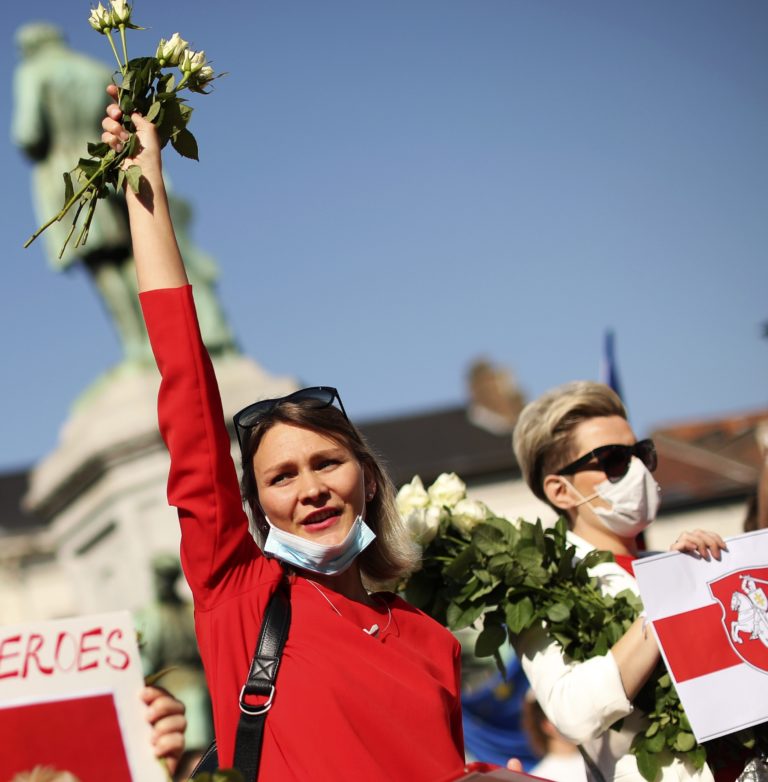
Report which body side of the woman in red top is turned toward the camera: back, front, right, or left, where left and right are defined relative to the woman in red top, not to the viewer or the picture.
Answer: front

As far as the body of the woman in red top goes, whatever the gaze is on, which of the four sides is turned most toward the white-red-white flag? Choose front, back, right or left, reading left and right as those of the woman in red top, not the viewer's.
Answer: left

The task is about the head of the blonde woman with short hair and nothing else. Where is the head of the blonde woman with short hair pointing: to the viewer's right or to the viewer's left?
to the viewer's right

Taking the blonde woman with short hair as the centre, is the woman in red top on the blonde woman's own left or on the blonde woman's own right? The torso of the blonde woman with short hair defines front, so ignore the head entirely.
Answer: on the blonde woman's own right

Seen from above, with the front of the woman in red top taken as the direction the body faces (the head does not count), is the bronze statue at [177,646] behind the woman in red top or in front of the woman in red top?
behind

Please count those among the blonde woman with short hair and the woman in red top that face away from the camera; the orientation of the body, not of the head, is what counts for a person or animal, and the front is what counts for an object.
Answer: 0

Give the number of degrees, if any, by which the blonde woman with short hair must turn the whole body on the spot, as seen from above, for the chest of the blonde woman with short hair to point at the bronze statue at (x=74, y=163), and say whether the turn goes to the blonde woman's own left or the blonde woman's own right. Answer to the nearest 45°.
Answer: approximately 180°

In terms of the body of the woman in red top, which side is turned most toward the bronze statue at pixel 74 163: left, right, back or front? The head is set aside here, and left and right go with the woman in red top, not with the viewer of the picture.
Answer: back

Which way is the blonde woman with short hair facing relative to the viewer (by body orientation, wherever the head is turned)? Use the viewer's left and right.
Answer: facing the viewer and to the right of the viewer

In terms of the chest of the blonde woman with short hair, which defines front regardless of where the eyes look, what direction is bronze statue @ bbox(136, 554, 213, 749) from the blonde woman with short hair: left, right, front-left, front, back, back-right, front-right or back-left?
back

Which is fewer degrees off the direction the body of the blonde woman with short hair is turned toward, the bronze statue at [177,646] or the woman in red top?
the woman in red top
